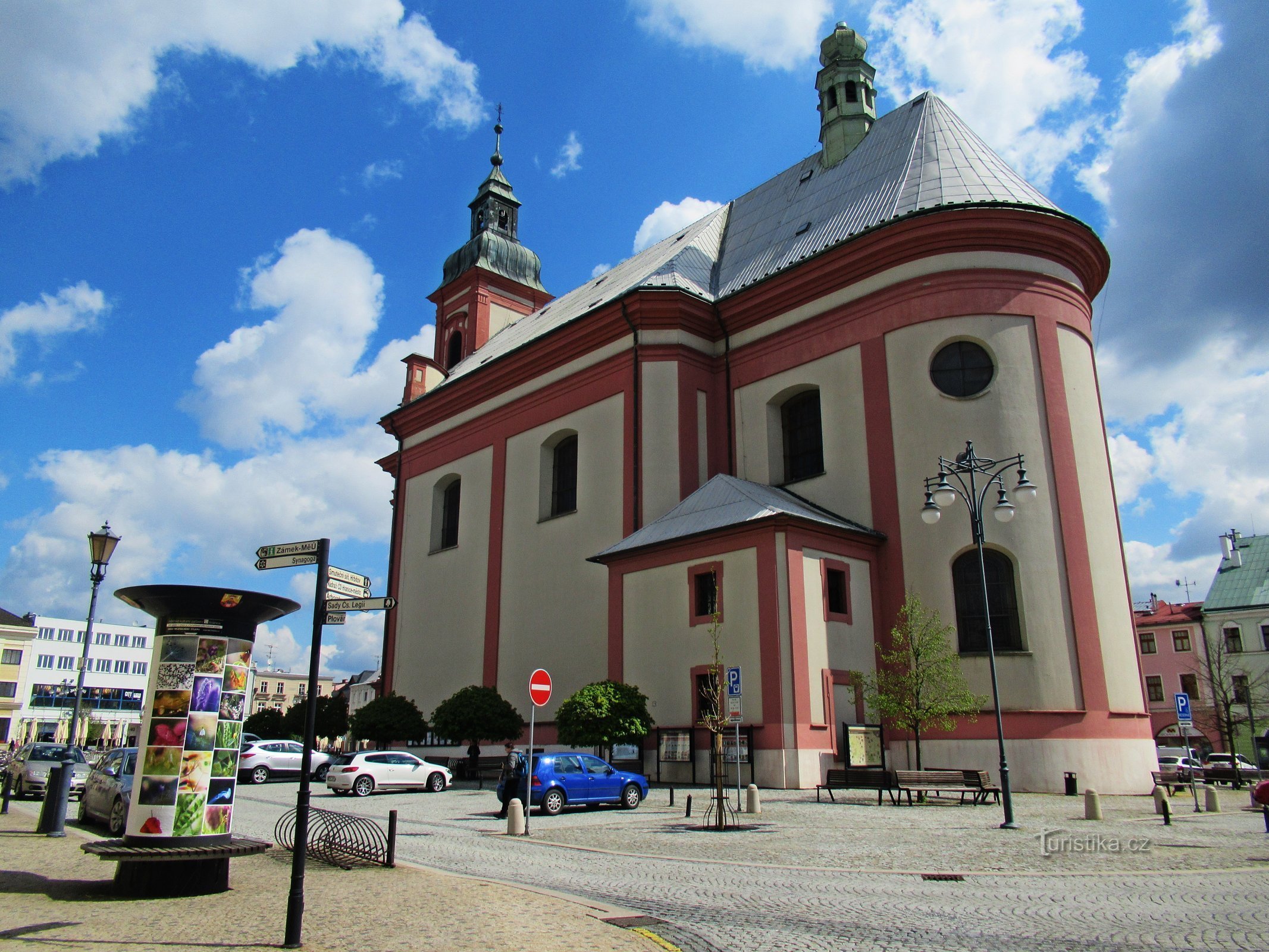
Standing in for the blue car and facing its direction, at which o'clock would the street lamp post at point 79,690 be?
The street lamp post is roughly at 7 o'clock from the blue car.

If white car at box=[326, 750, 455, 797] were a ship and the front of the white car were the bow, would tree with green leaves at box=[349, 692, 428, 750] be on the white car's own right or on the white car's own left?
on the white car's own left

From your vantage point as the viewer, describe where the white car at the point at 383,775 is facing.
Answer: facing away from the viewer and to the right of the viewer

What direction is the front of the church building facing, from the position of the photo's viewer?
facing away from the viewer and to the left of the viewer

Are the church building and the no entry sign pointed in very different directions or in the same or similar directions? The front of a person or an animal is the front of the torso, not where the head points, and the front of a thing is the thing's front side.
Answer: very different directions

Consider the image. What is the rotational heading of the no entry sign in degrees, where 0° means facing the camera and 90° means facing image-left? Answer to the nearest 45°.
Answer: approximately 315°
